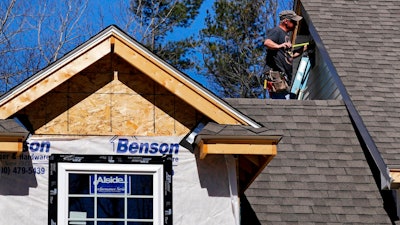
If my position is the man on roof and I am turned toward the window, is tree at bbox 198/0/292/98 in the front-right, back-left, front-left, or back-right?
back-right

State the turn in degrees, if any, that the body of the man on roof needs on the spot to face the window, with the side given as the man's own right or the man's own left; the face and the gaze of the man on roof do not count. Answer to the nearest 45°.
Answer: approximately 90° to the man's own right

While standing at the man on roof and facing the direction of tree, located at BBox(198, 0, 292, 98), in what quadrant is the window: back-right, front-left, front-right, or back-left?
back-left

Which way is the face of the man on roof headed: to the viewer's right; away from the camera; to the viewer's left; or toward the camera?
to the viewer's right

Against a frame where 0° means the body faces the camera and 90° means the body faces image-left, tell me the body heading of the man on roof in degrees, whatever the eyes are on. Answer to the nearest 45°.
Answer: approximately 270°

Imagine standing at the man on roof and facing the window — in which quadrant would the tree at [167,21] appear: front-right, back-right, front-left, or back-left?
back-right

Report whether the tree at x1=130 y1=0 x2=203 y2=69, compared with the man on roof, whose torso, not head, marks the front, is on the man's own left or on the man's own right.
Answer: on the man's own left

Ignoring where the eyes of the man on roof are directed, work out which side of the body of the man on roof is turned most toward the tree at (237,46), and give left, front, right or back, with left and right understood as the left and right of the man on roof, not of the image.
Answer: left
